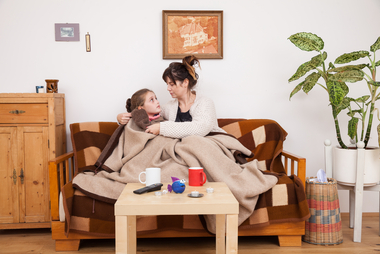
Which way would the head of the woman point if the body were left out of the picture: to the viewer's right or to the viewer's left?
to the viewer's left

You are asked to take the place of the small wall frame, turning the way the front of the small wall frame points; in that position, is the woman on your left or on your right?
on your left

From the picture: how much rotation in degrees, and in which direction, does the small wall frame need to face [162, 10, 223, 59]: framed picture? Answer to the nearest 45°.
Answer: approximately 90° to its left

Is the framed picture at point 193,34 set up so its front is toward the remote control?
yes

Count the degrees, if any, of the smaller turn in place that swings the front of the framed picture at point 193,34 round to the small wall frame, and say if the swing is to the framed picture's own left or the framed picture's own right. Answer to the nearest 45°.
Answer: approximately 90° to the framed picture's own right

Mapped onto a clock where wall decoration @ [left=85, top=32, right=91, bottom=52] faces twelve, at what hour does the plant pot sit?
The plant pot is roughly at 10 o'clock from the wall decoration.

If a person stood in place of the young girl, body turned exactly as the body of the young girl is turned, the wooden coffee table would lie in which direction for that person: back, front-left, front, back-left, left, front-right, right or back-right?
front-right

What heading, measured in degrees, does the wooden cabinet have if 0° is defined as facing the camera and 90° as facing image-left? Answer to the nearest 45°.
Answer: approximately 0°

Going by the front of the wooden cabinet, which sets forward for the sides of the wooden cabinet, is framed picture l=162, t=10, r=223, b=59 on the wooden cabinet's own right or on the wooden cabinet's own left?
on the wooden cabinet's own left

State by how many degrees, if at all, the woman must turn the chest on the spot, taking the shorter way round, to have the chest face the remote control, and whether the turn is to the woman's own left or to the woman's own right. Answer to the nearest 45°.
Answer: approximately 45° to the woman's own left

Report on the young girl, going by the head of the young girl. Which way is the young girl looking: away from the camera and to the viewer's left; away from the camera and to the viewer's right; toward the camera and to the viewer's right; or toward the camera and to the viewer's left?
toward the camera and to the viewer's right

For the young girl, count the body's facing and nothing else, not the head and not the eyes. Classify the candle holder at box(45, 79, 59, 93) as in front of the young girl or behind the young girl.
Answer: behind

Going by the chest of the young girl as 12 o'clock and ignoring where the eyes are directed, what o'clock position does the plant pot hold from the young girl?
The plant pot is roughly at 11 o'clock from the young girl.
